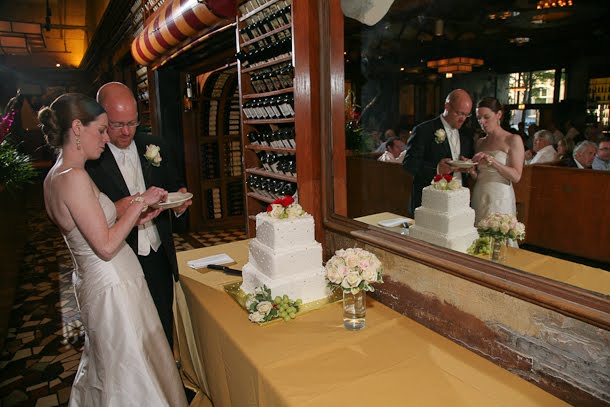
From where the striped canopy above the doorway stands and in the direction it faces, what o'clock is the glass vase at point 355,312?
The glass vase is roughly at 10 o'clock from the striped canopy above the doorway.

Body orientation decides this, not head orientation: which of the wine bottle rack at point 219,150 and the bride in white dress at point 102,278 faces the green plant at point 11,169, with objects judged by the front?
the wine bottle rack

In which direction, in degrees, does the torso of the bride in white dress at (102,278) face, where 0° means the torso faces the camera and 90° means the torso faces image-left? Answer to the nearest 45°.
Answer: approximately 270°

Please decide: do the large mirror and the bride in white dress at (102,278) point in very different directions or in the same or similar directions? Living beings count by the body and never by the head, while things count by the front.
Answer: very different directions

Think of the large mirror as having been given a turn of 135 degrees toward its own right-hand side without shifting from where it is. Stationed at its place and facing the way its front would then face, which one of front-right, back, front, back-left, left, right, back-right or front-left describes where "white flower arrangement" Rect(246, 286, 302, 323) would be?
left

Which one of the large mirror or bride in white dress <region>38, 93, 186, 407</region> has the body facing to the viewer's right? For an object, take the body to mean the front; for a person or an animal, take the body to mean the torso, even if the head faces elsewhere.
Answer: the bride in white dress

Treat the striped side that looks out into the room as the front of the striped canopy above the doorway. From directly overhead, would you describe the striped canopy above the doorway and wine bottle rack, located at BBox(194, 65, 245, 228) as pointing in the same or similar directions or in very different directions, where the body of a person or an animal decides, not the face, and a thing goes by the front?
same or similar directions

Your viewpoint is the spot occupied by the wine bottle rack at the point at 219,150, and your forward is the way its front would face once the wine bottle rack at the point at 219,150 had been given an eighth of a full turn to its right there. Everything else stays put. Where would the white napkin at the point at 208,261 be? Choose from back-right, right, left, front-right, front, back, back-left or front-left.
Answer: left

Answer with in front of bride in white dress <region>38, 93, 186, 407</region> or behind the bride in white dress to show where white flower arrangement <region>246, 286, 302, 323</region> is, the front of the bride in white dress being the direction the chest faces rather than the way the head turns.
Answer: in front

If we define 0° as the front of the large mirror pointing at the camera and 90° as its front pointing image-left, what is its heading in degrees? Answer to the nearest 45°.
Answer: approximately 45°

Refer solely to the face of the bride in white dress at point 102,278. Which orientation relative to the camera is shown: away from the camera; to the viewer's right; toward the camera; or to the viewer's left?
to the viewer's right
